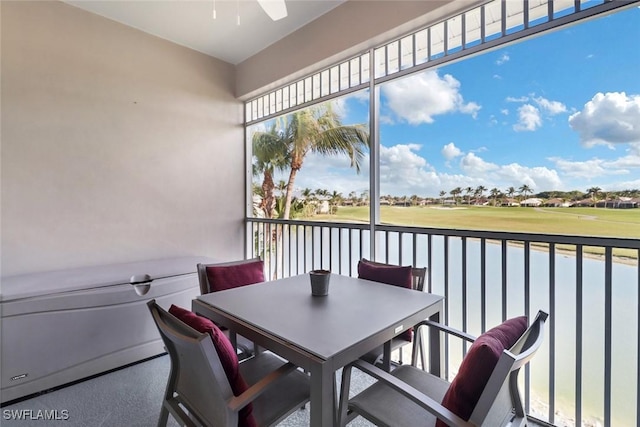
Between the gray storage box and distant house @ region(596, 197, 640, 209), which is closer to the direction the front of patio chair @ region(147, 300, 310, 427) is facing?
the distant house

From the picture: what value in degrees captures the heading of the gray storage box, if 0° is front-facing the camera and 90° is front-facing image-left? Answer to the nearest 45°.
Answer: approximately 315°

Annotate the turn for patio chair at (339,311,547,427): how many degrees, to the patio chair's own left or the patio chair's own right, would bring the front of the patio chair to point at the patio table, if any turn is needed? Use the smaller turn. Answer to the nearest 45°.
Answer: approximately 45° to the patio chair's own left

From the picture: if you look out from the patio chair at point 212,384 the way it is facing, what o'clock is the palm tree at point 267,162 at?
The palm tree is roughly at 11 o'clock from the patio chair.

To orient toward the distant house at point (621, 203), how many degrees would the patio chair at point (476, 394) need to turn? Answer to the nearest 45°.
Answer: approximately 90° to its right

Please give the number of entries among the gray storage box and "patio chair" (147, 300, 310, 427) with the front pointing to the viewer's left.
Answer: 0

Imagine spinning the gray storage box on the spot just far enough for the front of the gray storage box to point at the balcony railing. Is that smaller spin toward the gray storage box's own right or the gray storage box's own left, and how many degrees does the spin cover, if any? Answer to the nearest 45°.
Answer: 0° — it already faces it

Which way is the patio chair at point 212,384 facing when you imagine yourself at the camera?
facing away from the viewer and to the right of the viewer

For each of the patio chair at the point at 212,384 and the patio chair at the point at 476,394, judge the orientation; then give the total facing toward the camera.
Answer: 0

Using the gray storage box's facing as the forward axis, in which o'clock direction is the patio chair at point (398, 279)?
The patio chair is roughly at 12 o'clock from the gray storage box.

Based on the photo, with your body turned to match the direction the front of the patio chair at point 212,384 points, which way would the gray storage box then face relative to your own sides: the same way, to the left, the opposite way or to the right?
to the right
